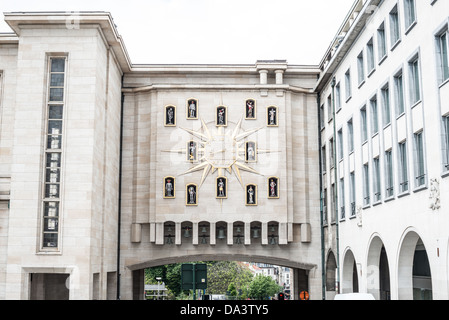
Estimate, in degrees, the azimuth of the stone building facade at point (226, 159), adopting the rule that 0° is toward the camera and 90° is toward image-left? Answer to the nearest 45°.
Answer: approximately 0°
